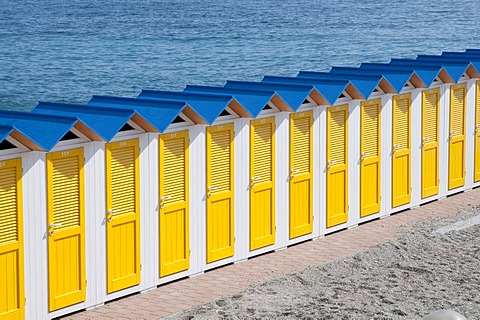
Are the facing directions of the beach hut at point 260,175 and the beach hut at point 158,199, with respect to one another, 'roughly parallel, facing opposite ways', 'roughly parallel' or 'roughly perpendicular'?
roughly parallel

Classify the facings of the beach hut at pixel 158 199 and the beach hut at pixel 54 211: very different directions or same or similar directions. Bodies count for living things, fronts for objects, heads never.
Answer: same or similar directions

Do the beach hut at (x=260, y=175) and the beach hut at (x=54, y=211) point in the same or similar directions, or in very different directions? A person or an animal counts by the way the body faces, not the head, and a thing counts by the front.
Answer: same or similar directions

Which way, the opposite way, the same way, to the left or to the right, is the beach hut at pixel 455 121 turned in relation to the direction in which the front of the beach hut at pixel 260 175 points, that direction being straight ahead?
the same way

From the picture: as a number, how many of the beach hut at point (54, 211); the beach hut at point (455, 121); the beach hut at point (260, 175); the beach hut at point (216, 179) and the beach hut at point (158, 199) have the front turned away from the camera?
0

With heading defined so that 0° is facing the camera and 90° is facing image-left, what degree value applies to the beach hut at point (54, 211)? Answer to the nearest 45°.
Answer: approximately 315°

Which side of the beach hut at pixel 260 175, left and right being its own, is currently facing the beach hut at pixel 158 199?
right

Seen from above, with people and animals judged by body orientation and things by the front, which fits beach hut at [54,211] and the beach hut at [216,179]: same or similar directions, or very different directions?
same or similar directions

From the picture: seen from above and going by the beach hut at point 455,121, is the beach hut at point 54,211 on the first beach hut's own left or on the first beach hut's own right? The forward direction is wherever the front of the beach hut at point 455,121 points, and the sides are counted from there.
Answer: on the first beach hut's own right

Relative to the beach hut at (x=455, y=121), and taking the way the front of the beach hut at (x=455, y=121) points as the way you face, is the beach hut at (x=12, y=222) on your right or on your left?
on your right

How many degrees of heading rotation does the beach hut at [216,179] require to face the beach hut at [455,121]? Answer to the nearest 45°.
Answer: approximately 90° to its left

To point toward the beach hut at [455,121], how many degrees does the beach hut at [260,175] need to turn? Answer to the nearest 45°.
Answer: approximately 90° to its left

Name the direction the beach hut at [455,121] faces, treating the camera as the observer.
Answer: facing the viewer and to the right of the viewer
